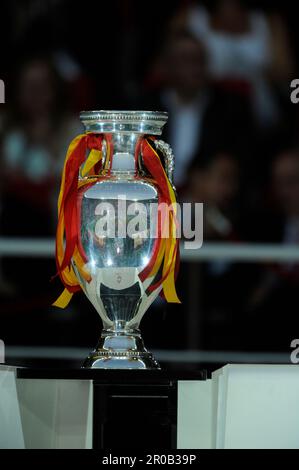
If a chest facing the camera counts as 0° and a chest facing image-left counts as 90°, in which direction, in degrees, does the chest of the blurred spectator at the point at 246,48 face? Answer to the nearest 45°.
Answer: approximately 0°

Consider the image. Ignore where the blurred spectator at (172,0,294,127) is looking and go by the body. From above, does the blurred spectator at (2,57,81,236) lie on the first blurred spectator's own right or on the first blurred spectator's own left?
on the first blurred spectator's own right

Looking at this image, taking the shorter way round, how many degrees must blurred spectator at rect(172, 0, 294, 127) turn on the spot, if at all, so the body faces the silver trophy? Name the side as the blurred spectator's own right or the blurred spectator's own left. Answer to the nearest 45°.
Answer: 0° — they already face it

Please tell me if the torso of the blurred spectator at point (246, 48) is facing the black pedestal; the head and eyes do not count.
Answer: yes

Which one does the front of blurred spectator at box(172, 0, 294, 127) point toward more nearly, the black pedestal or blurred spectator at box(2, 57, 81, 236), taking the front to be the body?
the black pedestal
